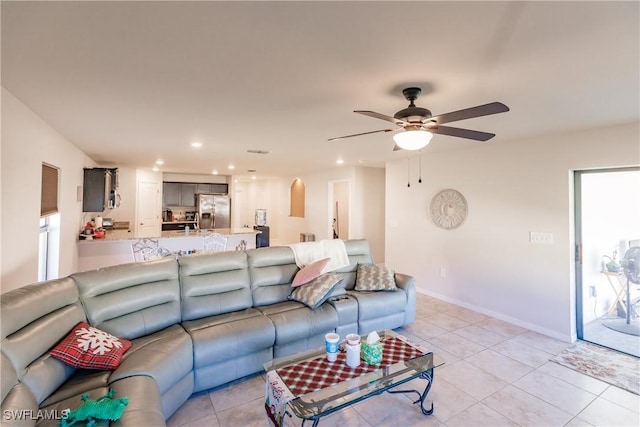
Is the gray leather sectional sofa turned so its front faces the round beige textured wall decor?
no

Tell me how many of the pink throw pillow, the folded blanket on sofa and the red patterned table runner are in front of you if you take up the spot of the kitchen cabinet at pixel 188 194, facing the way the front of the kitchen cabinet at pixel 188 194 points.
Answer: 3

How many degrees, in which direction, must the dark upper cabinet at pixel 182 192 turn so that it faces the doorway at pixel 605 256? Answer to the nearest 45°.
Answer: approximately 45° to its left

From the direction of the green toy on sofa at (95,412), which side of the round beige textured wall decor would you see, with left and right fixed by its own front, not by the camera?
front

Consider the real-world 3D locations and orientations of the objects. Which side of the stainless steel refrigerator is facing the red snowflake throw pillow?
front

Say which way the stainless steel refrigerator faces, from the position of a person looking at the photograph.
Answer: facing the viewer

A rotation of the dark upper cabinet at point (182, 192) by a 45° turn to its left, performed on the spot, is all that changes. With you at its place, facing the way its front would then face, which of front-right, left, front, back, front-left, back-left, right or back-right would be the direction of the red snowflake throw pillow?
front-right

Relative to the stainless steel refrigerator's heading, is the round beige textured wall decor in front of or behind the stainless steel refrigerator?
in front

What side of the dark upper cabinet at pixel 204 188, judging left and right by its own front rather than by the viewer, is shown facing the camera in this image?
front

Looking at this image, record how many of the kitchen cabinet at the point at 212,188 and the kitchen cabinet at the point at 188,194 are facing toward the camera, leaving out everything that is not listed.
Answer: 2

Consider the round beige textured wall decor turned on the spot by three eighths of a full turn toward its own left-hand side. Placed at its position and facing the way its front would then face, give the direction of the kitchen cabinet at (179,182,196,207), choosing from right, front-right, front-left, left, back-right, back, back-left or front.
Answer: back-left

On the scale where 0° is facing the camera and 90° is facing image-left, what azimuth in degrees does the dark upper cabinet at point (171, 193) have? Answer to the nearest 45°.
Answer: approximately 0°

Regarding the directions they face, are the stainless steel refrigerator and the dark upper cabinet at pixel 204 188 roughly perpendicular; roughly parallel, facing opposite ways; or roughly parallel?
roughly parallel

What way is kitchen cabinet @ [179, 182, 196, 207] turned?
toward the camera

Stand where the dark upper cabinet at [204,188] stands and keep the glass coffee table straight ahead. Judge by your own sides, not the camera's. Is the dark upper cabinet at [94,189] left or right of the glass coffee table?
right
